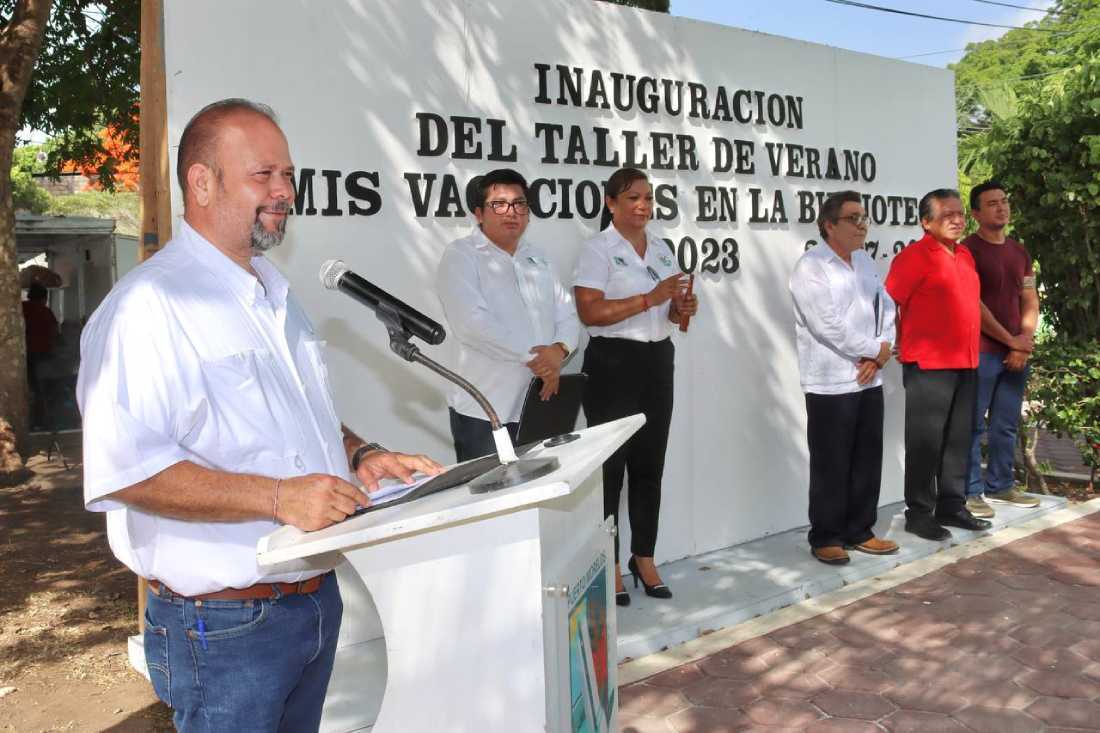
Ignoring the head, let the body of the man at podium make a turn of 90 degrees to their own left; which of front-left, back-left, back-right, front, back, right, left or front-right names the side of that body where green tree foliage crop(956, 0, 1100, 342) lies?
front

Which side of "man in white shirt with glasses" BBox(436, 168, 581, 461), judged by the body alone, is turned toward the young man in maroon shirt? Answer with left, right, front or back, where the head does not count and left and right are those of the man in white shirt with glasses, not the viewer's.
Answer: left

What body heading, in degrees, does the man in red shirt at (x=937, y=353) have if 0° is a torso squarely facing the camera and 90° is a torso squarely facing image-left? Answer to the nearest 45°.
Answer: approximately 315°

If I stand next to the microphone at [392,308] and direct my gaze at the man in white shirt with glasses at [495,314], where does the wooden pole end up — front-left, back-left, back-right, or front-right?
front-left

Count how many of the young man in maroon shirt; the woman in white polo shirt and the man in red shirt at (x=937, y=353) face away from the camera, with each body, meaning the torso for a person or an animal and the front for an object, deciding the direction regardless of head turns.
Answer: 0

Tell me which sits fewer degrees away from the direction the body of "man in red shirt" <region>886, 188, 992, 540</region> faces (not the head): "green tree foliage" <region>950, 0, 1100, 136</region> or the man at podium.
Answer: the man at podium

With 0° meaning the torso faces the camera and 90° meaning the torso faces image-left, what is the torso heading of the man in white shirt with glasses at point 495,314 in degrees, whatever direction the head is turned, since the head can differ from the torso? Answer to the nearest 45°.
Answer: approximately 315°

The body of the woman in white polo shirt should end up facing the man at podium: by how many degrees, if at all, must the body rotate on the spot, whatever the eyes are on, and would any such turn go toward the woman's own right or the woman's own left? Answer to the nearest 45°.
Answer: approximately 45° to the woman's own right

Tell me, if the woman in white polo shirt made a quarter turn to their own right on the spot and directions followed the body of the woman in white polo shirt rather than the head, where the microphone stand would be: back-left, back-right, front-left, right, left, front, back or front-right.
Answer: front-left

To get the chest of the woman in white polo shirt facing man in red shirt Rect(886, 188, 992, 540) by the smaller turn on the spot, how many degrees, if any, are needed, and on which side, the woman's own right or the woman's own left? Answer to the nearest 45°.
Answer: approximately 90° to the woman's own left

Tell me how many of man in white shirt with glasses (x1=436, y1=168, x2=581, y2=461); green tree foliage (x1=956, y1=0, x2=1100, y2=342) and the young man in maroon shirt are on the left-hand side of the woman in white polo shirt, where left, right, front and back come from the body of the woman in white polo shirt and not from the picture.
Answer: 2

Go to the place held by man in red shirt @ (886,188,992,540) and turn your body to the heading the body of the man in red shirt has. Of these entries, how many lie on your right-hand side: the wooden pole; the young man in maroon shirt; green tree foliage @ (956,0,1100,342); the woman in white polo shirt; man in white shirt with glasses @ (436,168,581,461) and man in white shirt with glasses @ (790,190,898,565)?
4

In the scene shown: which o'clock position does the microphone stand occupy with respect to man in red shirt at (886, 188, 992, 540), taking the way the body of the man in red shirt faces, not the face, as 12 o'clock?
The microphone stand is roughly at 2 o'clock from the man in red shirt.
